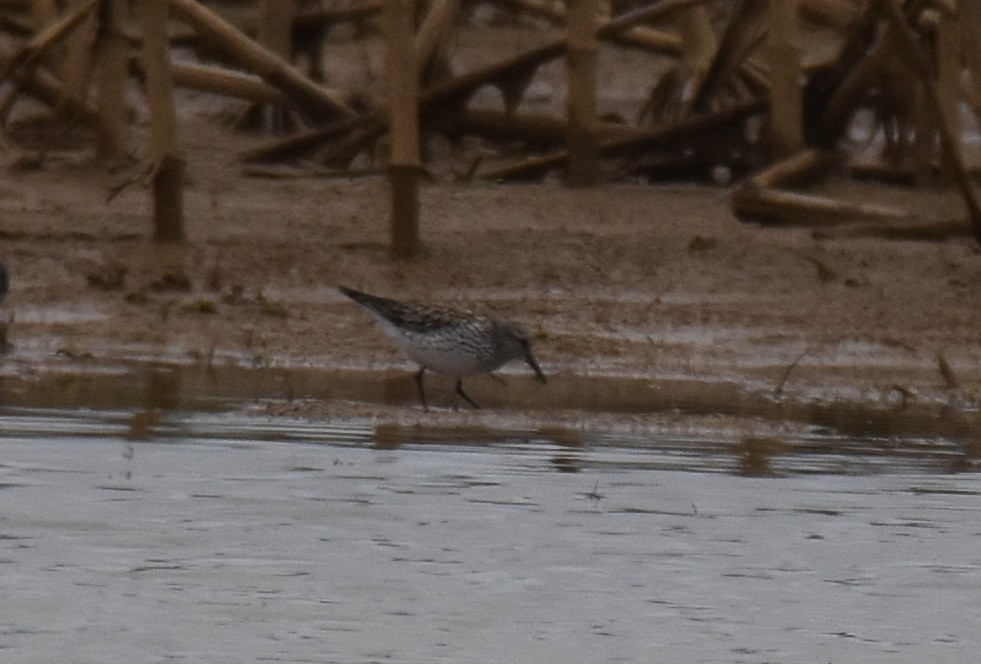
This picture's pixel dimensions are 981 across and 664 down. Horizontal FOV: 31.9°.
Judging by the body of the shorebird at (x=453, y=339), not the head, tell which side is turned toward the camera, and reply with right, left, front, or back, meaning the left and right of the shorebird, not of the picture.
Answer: right
